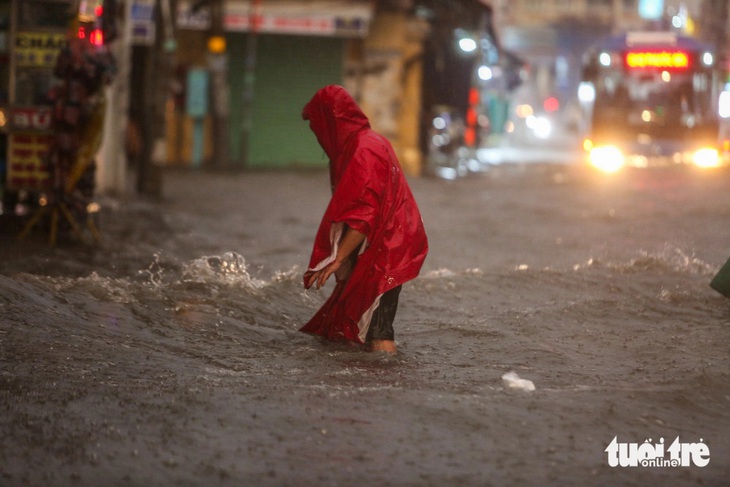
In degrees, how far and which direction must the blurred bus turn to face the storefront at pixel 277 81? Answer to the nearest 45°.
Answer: approximately 90° to its right

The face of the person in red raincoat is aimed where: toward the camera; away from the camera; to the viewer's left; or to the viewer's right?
to the viewer's left

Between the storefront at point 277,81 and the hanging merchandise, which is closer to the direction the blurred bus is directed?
the hanging merchandise

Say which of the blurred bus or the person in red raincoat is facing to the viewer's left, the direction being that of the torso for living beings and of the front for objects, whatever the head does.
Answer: the person in red raincoat

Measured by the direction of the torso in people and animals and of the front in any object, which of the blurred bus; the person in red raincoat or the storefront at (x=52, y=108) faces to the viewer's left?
the person in red raincoat

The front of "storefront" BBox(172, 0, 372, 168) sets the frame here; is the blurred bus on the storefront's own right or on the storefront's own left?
on the storefront's own left

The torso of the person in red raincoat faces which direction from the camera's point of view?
to the viewer's left

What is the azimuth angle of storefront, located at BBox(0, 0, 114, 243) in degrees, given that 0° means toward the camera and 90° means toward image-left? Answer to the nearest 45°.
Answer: approximately 0°

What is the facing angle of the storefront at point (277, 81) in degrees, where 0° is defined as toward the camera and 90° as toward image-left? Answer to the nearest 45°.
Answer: approximately 0°

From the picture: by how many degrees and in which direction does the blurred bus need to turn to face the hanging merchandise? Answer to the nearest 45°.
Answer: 0° — it already faces it

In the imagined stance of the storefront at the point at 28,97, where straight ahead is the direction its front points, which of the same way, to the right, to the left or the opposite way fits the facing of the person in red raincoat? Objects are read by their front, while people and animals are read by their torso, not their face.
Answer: to the right
